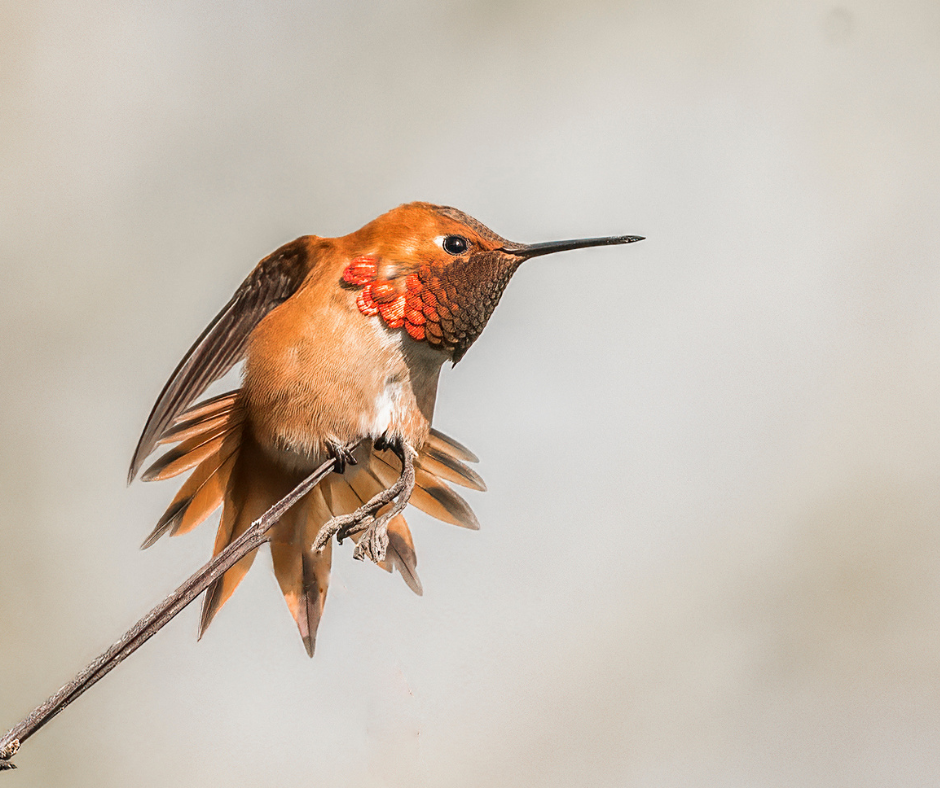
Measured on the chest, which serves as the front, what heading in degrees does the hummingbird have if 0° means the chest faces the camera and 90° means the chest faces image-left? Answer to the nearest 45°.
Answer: approximately 315°
